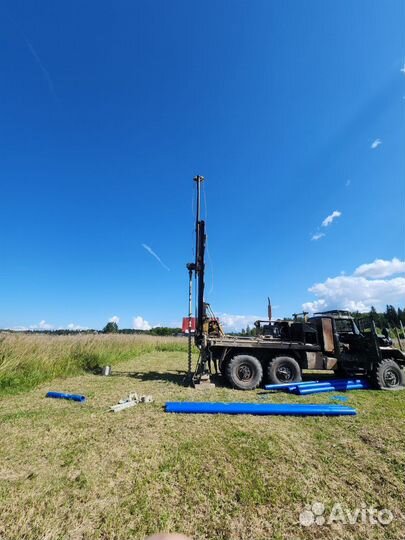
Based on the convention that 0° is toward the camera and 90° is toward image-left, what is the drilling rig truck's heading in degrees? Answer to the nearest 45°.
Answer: approximately 270°

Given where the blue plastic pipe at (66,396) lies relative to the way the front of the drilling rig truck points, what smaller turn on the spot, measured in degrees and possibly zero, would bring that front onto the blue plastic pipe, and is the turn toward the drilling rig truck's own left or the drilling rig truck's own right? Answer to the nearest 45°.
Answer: approximately 135° to the drilling rig truck's own right
